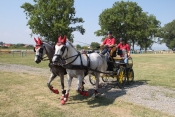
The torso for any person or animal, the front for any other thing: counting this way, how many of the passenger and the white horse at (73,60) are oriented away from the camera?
0

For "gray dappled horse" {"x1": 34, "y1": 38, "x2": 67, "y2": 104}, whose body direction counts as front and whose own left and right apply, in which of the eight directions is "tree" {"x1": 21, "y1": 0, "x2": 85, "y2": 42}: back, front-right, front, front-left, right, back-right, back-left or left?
back-right

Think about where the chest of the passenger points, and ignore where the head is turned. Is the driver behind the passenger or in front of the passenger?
in front

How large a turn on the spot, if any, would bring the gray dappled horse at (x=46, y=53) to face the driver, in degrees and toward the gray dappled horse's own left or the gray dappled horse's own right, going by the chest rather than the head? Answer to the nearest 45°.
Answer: approximately 180°

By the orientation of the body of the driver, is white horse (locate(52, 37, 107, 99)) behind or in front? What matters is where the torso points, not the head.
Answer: in front

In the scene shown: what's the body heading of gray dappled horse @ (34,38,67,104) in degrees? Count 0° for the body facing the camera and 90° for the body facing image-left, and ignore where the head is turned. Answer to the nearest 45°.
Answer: approximately 45°

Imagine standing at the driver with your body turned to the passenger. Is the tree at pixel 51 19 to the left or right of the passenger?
left

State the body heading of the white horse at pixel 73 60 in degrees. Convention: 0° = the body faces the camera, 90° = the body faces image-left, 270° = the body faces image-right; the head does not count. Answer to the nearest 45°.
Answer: approximately 45°
